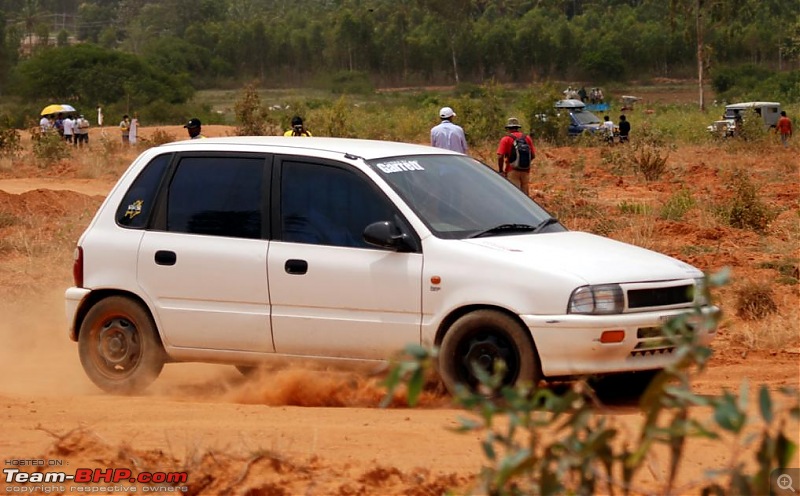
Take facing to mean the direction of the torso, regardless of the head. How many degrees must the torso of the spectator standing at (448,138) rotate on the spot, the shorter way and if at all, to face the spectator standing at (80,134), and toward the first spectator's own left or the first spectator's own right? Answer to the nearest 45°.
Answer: approximately 45° to the first spectator's own left

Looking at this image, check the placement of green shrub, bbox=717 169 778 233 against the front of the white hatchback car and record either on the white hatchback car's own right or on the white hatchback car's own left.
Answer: on the white hatchback car's own left

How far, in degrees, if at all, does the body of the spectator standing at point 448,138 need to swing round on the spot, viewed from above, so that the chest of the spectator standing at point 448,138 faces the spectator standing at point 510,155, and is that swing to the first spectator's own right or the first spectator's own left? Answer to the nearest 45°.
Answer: approximately 45° to the first spectator's own right

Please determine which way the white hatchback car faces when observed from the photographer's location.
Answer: facing the viewer and to the right of the viewer

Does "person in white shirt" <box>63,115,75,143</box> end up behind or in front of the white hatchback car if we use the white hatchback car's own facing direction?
behind

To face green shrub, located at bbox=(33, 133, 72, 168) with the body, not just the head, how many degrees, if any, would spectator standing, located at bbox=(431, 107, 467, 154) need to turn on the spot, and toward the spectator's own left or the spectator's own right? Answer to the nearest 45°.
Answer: approximately 45° to the spectator's own left

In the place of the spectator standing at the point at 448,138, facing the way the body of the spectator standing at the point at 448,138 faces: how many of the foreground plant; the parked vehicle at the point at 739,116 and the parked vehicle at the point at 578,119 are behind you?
1

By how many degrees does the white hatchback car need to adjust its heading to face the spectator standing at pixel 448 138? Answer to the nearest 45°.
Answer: approximately 135° to its left

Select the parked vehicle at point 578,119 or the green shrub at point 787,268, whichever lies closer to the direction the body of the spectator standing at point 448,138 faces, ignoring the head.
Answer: the parked vehicle

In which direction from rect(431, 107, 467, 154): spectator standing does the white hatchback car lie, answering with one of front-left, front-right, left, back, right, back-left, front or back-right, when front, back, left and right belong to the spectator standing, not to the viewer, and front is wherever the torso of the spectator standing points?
back

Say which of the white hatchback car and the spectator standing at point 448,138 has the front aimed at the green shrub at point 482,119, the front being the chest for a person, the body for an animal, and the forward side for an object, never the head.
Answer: the spectator standing

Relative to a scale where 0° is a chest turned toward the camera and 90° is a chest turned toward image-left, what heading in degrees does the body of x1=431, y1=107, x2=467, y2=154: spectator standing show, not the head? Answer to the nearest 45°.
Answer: approximately 180°

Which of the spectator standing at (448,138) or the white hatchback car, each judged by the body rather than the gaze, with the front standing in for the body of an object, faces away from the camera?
the spectator standing

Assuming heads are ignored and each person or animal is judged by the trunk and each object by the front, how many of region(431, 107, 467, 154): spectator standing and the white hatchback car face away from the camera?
1

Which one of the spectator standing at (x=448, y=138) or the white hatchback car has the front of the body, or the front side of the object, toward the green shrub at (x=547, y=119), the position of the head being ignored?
the spectator standing

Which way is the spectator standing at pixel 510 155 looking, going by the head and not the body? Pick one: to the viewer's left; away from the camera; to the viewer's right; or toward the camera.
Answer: away from the camera
